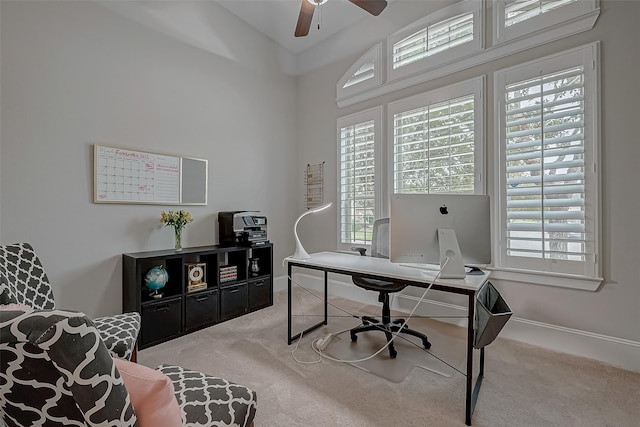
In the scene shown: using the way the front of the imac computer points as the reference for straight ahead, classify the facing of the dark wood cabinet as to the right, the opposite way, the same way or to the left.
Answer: to the right

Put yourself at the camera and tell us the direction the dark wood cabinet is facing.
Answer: facing the viewer and to the right of the viewer

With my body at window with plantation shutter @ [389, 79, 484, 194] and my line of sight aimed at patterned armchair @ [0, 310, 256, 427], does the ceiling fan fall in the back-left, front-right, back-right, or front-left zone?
front-right

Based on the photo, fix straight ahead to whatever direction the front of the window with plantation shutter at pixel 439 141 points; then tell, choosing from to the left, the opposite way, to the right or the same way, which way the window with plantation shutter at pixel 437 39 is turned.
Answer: the same way

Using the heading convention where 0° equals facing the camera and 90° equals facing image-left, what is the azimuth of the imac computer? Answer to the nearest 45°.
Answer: approximately 180°

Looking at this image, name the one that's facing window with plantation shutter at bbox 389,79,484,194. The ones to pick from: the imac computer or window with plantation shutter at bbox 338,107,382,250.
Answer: the imac computer

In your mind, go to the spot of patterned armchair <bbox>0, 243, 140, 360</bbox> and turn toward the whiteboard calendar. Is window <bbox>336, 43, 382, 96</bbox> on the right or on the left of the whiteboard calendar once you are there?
right

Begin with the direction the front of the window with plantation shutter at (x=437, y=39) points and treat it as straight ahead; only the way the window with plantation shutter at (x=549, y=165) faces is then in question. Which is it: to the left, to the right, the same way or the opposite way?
the same way

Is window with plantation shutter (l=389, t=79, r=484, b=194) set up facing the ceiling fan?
yes

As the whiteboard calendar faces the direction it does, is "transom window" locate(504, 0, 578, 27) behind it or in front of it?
in front

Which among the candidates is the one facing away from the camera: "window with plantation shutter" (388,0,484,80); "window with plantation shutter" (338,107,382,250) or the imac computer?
the imac computer

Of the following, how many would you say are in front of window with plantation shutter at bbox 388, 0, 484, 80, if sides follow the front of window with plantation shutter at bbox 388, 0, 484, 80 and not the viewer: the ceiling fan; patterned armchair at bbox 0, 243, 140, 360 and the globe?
3

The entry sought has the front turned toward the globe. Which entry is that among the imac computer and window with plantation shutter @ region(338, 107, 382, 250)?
the window with plantation shutter

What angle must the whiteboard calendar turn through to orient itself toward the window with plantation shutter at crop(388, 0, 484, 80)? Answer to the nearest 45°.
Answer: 0° — it already faces it

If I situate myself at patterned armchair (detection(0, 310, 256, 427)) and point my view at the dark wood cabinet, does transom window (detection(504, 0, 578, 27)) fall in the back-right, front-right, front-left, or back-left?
front-right

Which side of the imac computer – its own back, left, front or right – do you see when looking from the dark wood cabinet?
left
